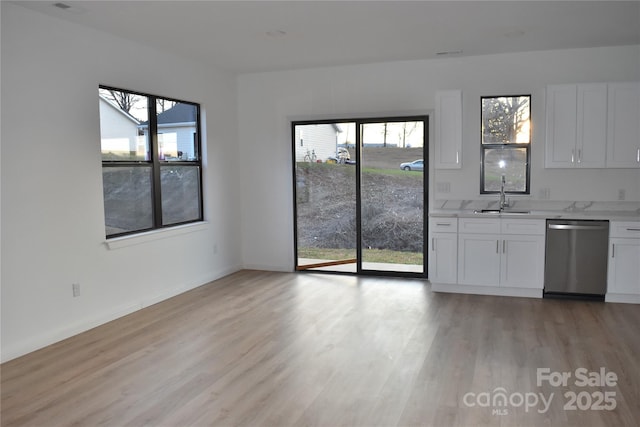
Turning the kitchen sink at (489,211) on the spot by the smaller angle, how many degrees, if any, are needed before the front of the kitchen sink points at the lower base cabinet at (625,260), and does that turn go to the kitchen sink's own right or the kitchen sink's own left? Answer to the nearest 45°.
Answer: approximately 90° to the kitchen sink's own left

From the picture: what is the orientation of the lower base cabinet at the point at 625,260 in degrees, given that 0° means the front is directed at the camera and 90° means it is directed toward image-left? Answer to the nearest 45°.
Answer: approximately 0°

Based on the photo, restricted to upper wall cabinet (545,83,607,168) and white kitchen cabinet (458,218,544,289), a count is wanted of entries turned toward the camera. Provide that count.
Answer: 2

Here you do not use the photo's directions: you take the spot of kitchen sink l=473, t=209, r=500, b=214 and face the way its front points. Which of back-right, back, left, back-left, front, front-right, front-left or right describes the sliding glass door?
right

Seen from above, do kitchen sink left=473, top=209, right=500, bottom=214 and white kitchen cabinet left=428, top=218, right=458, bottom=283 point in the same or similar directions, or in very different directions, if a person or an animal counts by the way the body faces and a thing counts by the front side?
same or similar directions

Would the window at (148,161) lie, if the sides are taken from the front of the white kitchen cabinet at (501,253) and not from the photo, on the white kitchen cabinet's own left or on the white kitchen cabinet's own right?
on the white kitchen cabinet's own right

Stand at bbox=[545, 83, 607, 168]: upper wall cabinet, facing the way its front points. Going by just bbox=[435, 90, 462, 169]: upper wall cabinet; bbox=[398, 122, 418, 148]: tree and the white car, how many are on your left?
0

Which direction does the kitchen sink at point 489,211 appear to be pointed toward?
toward the camera

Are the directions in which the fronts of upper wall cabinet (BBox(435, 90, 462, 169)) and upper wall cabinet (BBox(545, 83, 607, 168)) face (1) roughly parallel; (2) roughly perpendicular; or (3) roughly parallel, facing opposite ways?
roughly parallel

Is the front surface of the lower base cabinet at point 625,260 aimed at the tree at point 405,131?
no

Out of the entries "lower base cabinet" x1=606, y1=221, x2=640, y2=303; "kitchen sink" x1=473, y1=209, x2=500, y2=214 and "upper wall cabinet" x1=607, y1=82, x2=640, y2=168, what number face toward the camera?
3

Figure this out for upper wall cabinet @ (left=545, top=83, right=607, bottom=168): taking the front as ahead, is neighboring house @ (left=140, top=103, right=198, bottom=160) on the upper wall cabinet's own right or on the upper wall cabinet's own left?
on the upper wall cabinet's own right

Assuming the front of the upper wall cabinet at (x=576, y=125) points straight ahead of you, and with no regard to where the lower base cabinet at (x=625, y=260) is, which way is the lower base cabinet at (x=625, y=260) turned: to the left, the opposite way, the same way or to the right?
the same way

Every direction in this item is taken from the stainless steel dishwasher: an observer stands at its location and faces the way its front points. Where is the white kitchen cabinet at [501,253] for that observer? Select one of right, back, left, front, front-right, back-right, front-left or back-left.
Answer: right

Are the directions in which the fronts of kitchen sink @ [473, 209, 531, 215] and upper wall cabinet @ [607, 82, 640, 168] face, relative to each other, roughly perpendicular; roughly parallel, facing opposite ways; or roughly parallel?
roughly parallel

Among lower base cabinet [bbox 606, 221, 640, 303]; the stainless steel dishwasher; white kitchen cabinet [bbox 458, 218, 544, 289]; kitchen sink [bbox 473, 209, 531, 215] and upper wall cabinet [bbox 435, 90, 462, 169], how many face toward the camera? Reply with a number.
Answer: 5

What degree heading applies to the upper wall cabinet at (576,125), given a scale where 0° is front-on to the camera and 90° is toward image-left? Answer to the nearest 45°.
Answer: approximately 0°

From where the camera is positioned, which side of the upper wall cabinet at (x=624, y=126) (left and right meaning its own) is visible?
front

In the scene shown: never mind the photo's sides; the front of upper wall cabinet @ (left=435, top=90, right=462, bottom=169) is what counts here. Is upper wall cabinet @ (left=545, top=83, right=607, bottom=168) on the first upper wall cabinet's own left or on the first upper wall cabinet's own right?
on the first upper wall cabinet's own left
